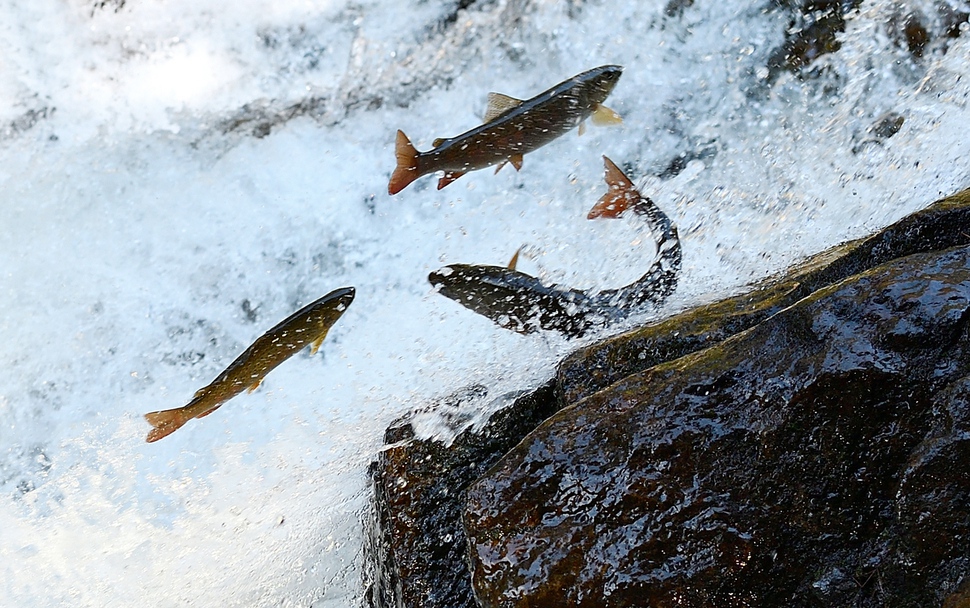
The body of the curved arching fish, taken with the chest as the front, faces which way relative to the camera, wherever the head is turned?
to the viewer's left

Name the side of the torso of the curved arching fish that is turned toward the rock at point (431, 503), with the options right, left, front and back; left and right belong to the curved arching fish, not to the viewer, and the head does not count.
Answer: left

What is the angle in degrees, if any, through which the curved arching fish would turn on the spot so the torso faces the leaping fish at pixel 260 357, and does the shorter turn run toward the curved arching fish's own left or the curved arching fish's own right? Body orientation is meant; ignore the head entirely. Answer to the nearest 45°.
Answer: approximately 45° to the curved arching fish's own left

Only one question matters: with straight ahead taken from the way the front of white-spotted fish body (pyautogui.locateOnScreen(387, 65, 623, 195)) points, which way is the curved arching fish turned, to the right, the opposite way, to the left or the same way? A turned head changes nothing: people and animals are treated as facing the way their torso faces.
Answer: the opposite way

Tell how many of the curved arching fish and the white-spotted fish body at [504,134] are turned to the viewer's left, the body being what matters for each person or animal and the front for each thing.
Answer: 1

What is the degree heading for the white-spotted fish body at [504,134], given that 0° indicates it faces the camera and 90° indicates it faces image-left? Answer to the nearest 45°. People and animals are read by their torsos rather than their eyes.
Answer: approximately 270°

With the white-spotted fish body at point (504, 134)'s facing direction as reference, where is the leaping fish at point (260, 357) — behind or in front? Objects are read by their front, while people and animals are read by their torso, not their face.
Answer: behind

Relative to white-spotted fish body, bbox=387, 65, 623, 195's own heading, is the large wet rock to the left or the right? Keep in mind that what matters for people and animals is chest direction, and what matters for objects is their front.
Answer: on its right
